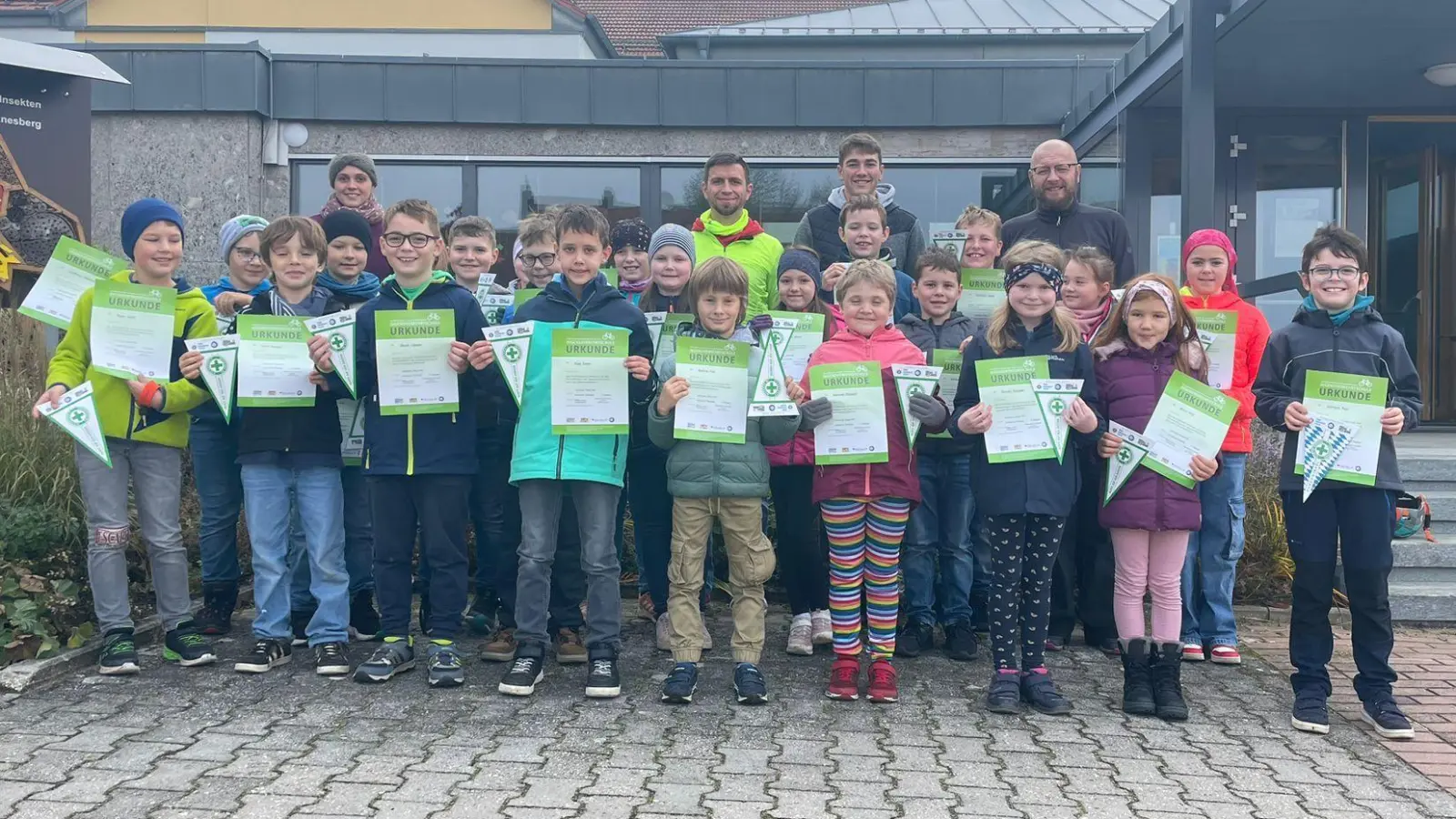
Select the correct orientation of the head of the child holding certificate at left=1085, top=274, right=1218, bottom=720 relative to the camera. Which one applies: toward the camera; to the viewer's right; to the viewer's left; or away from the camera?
toward the camera

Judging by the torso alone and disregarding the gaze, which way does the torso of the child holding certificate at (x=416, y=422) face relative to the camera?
toward the camera

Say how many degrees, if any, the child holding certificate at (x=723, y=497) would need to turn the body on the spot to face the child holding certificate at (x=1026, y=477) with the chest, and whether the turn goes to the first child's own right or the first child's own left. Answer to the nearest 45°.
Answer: approximately 90° to the first child's own left

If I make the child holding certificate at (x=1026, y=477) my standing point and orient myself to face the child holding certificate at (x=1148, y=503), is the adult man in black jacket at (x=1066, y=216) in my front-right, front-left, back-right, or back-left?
front-left

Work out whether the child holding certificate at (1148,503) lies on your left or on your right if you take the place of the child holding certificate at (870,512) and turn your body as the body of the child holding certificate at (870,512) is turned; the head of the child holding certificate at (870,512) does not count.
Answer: on your left

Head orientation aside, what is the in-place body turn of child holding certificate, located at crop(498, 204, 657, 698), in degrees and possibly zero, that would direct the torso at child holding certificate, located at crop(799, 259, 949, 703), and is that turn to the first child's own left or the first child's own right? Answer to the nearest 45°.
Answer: approximately 90° to the first child's own left

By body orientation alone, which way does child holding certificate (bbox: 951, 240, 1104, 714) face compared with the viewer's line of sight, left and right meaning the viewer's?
facing the viewer

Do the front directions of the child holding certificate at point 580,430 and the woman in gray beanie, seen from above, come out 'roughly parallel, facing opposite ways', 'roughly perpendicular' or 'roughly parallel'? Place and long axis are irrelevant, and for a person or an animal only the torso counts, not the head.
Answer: roughly parallel

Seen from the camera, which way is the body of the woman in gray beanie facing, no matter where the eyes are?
toward the camera

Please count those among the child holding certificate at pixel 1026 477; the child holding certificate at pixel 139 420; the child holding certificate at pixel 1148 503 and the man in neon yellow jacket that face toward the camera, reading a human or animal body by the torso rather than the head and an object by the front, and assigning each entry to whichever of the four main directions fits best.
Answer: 4

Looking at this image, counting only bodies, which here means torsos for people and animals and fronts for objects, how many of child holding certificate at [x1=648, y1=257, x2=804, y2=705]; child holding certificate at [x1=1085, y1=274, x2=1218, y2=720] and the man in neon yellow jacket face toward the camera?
3

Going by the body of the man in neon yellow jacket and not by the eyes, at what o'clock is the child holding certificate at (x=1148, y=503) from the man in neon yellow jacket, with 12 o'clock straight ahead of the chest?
The child holding certificate is roughly at 10 o'clock from the man in neon yellow jacket.

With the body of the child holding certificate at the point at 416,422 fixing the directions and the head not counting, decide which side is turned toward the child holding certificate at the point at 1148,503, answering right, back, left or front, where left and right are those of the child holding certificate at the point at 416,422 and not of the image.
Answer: left

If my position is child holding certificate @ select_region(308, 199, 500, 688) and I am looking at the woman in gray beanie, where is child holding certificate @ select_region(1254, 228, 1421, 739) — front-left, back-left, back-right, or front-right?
back-right

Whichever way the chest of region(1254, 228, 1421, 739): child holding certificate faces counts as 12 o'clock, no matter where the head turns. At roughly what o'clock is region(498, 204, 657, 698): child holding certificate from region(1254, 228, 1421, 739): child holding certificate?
region(498, 204, 657, 698): child holding certificate is roughly at 2 o'clock from region(1254, 228, 1421, 739): child holding certificate.

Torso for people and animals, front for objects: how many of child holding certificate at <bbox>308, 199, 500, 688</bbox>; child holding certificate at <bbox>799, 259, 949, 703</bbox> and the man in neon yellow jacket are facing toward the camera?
3

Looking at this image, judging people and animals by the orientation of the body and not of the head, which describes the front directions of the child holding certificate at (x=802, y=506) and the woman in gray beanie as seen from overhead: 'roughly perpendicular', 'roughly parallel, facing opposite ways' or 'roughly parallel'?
roughly parallel
